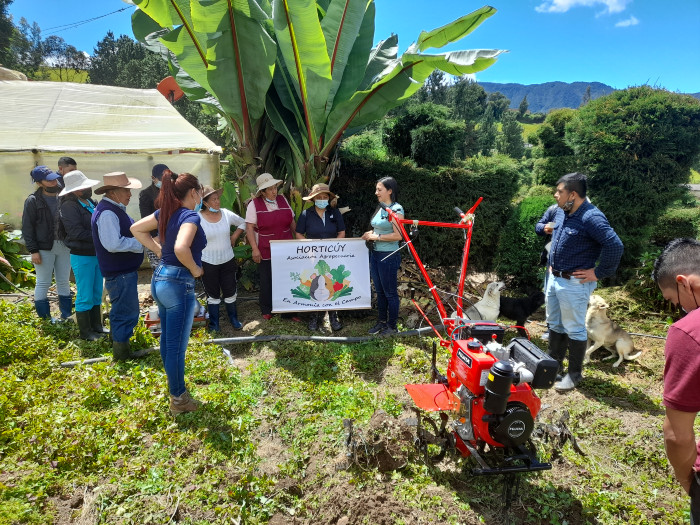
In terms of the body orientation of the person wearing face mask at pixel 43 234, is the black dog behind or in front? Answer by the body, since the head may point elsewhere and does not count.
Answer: in front

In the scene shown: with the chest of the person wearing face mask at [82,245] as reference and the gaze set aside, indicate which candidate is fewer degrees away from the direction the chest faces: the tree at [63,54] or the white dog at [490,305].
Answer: the white dog

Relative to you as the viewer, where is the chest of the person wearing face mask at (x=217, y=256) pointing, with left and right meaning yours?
facing the viewer

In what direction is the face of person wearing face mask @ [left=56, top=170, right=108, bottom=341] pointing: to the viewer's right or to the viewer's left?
to the viewer's right

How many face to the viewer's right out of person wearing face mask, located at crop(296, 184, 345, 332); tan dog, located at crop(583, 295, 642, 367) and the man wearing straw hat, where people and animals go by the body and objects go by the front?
1

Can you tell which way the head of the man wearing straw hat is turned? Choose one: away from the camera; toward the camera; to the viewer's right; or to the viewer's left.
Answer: to the viewer's right

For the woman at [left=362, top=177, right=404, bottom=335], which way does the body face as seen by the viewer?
to the viewer's left

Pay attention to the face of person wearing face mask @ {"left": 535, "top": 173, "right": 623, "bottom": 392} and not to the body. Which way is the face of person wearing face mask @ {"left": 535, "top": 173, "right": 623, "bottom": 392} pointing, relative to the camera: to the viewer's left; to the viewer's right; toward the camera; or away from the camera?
to the viewer's left

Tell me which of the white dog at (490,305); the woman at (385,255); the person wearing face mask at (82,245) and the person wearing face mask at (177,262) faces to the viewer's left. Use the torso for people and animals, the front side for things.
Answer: the woman

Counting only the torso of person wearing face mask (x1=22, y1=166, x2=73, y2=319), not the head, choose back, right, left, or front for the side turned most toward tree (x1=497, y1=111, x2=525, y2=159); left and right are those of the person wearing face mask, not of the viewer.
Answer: left

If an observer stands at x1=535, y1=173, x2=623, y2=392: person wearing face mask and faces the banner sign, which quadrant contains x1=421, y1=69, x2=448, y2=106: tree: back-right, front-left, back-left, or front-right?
front-right
